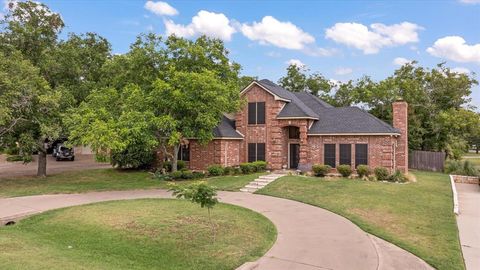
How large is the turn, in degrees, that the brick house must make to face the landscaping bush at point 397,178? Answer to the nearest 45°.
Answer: approximately 45° to its left

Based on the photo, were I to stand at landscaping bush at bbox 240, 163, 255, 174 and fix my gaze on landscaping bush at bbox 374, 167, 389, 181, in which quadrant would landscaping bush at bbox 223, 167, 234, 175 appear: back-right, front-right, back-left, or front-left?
back-right

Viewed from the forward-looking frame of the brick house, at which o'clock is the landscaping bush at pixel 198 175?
The landscaping bush is roughly at 2 o'clock from the brick house.

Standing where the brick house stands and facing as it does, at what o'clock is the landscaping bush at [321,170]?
The landscaping bush is roughly at 11 o'clock from the brick house.

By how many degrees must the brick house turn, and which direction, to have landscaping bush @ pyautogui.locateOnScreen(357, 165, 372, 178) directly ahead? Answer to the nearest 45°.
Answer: approximately 45° to its left

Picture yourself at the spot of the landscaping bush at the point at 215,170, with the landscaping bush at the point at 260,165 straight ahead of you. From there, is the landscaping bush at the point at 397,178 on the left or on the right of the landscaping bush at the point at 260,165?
right

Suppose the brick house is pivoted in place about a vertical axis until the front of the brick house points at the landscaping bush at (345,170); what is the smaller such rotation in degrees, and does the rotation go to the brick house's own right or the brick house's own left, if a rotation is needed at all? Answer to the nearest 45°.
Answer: approximately 45° to the brick house's own left

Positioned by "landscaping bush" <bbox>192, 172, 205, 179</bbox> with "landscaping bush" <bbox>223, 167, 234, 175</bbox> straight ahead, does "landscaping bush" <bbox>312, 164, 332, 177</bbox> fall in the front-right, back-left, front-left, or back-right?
front-right

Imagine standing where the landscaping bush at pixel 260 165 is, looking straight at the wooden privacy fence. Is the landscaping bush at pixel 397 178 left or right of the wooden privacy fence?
right

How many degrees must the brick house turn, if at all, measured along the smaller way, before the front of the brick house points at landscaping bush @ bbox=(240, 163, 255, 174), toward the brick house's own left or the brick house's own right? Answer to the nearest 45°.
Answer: approximately 45° to the brick house's own right

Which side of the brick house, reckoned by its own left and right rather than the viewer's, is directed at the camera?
front
